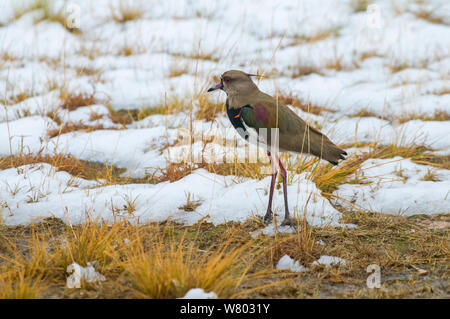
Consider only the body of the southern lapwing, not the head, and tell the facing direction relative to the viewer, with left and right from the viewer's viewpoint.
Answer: facing to the left of the viewer

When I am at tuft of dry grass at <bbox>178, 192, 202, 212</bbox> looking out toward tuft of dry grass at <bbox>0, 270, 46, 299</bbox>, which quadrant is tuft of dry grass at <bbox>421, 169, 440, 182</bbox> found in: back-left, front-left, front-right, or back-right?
back-left

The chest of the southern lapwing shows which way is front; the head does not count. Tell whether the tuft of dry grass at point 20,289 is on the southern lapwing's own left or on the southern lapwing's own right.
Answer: on the southern lapwing's own left
